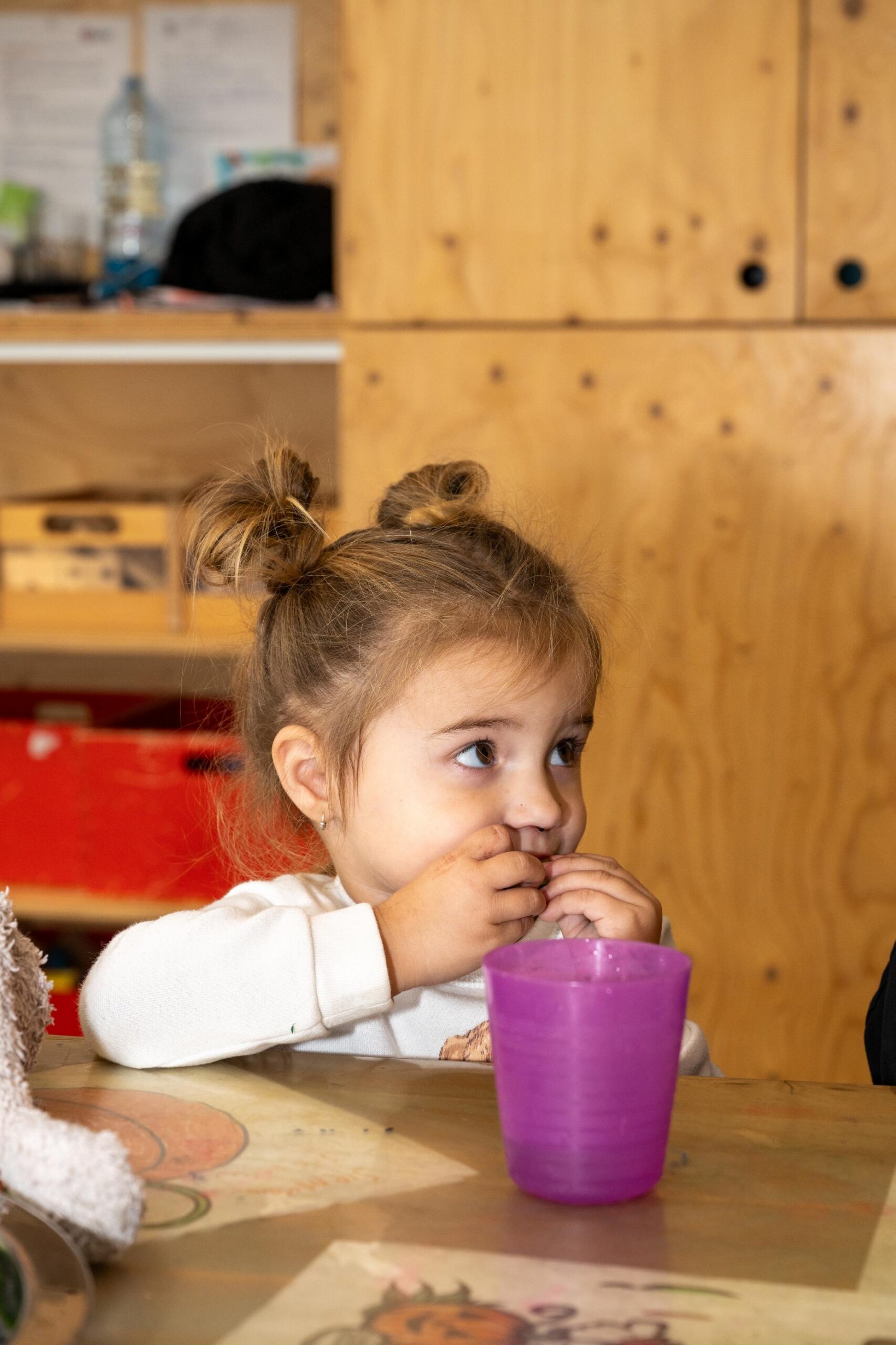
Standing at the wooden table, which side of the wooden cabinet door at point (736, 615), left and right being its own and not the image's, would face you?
front

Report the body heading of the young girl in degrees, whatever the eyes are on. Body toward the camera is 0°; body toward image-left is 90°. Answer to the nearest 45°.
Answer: approximately 315°

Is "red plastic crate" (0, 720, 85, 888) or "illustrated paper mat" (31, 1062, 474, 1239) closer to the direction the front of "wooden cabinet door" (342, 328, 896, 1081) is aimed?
the illustrated paper mat

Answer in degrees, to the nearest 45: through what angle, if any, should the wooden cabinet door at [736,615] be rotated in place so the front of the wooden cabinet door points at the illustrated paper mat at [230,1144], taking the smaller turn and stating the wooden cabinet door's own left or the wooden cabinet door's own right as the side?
0° — it already faces it

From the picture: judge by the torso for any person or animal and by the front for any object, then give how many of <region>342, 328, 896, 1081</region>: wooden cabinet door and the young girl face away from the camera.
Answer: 0

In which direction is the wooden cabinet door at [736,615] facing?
toward the camera

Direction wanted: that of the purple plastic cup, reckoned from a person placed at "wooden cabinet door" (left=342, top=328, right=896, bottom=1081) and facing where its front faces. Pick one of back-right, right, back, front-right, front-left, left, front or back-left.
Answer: front

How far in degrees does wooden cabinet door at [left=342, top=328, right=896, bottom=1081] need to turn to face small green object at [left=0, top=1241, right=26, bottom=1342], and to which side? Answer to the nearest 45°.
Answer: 0° — it already faces it
